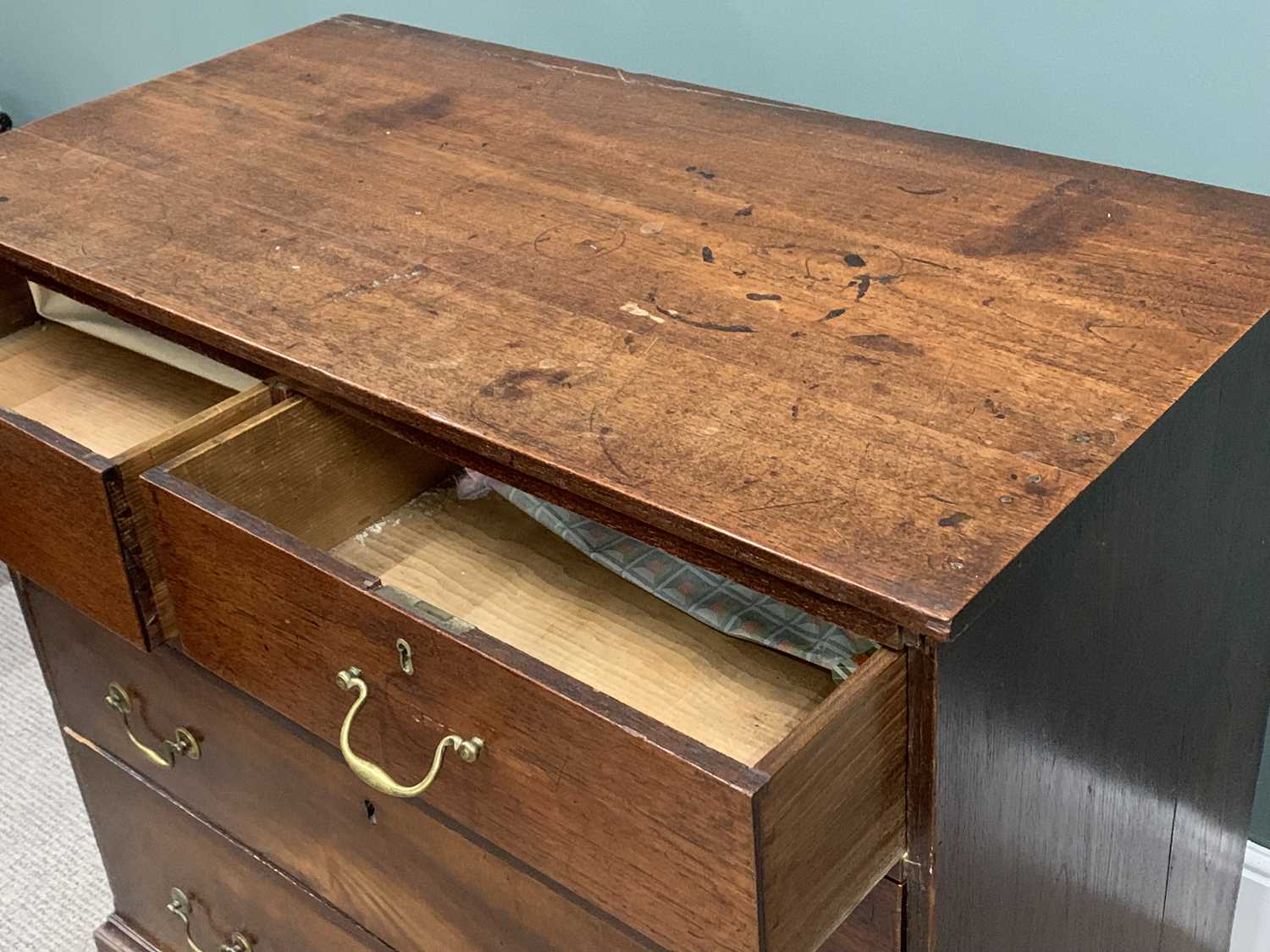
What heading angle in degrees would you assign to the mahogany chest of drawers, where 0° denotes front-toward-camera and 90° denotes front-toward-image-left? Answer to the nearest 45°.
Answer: approximately 45°
